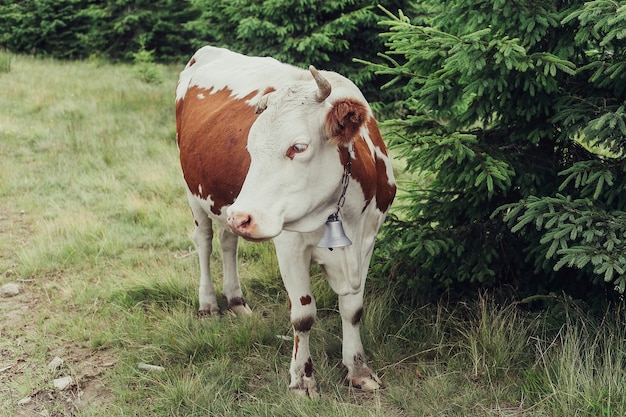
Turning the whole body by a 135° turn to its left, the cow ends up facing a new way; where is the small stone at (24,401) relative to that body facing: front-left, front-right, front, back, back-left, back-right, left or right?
left

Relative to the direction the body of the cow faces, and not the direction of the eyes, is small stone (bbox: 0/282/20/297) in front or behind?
behind

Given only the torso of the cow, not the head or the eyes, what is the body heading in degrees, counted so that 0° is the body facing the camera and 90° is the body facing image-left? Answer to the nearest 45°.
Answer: approximately 315°

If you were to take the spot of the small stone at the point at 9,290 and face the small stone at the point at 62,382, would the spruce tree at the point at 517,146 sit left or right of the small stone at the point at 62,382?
left

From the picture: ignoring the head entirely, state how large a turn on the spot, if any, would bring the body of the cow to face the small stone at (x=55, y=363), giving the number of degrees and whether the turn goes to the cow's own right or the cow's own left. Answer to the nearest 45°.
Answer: approximately 135° to the cow's own right

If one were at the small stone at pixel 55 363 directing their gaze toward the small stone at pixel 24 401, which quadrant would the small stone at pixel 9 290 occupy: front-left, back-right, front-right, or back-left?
back-right
